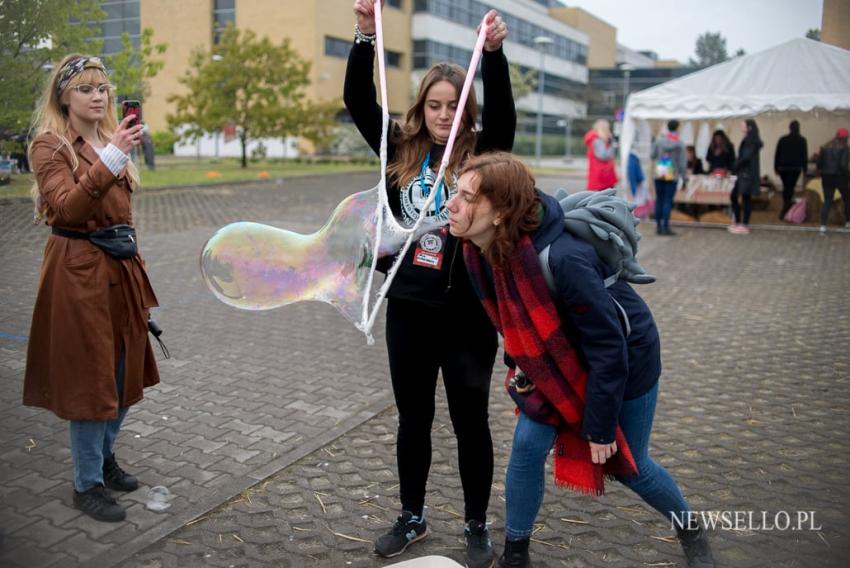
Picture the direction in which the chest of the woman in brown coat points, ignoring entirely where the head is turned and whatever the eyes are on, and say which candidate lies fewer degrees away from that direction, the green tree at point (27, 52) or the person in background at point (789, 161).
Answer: the person in background

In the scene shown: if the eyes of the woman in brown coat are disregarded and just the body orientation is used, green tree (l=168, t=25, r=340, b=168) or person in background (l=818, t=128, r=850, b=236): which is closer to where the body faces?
the person in background

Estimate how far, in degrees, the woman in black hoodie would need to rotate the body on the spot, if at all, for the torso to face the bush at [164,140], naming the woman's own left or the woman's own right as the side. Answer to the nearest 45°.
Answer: approximately 180°

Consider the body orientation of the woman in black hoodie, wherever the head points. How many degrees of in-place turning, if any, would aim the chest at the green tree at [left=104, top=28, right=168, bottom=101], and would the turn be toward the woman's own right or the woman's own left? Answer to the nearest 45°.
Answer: approximately 135° to the woman's own right

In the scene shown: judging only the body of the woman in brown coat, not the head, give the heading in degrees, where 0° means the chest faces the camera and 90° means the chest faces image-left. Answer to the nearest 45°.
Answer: approximately 315°

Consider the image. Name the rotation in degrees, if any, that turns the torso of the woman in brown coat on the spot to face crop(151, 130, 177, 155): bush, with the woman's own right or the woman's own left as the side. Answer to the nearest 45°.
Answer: approximately 135° to the woman's own left

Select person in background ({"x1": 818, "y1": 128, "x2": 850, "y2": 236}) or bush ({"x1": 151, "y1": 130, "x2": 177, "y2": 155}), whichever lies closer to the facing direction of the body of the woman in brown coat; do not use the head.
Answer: the person in background

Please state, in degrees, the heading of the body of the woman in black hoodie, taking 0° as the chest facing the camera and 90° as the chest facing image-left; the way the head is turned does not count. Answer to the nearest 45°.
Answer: approximately 0°
